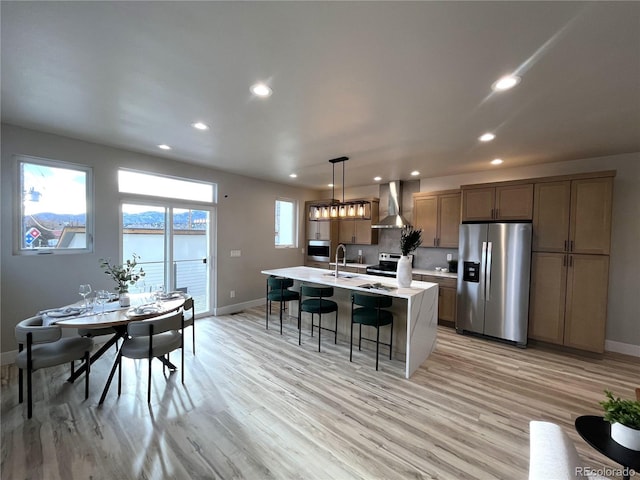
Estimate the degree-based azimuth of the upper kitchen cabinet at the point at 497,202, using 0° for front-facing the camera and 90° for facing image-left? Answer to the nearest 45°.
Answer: approximately 0°

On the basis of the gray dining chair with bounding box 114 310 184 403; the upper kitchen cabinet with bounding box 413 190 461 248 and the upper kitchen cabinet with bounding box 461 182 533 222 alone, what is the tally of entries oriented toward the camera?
2

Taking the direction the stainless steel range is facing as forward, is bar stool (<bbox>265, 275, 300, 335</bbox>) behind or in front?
in front

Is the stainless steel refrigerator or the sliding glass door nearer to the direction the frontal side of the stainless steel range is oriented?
the sliding glass door

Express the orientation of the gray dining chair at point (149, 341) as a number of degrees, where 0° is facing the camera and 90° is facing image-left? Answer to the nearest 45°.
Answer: approximately 135°

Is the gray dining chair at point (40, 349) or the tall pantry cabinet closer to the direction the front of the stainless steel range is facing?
the gray dining chair

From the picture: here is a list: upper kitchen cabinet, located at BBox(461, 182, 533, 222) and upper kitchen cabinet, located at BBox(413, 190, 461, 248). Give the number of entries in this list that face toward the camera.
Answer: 2

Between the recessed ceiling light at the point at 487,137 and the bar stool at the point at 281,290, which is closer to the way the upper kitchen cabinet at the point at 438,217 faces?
the recessed ceiling light

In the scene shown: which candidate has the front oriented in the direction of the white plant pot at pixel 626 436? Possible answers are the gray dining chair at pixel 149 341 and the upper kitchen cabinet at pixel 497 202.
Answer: the upper kitchen cabinet

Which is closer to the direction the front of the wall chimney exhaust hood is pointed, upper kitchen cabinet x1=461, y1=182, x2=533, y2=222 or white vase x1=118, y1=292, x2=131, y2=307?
the white vase

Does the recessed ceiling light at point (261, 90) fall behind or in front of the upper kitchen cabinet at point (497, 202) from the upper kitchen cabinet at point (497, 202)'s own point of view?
in front

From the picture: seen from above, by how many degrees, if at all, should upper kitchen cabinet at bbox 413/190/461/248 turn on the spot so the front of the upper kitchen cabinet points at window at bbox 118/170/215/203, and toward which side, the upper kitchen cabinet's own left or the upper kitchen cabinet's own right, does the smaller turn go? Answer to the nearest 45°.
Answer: approximately 45° to the upper kitchen cabinet's own right
